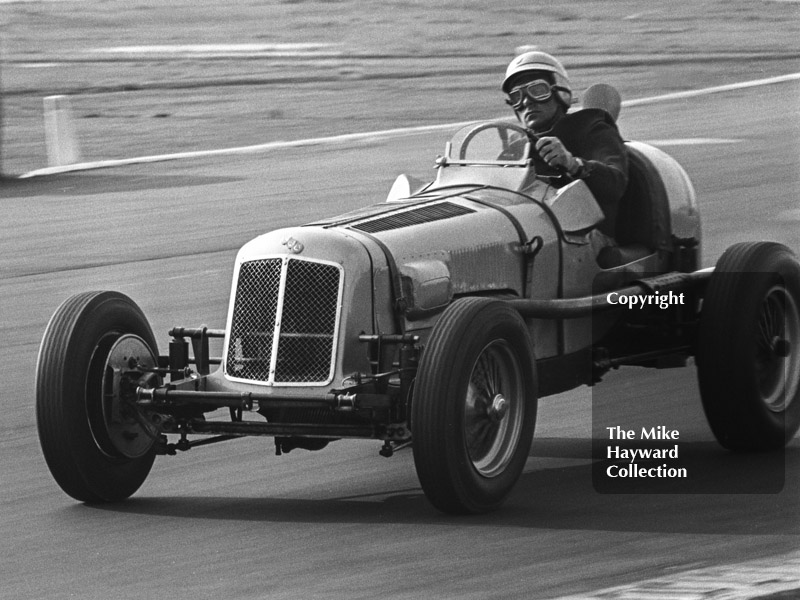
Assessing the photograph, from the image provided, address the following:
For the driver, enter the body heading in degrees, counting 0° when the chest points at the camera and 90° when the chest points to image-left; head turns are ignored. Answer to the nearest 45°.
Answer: approximately 45°

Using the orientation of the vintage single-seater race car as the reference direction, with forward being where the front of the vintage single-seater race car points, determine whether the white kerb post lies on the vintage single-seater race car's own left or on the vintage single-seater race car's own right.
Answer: on the vintage single-seater race car's own right

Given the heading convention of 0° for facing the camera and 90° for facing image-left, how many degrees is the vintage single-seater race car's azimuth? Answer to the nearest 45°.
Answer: approximately 45°

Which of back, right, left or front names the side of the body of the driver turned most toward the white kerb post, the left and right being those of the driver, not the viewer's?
right
